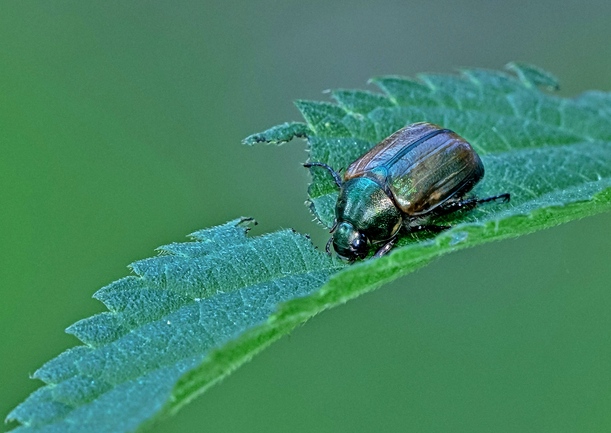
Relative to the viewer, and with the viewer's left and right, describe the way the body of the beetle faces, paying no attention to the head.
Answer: facing the viewer and to the left of the viewer
